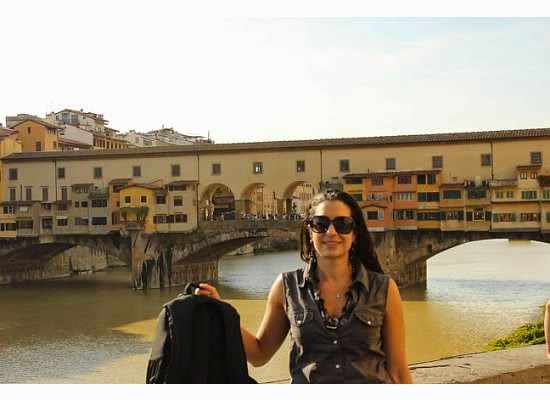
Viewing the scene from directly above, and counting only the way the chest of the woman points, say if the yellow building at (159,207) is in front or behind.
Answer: behind

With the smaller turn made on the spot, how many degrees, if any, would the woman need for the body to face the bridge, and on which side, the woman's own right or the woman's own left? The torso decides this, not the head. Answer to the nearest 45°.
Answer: approximately 180°

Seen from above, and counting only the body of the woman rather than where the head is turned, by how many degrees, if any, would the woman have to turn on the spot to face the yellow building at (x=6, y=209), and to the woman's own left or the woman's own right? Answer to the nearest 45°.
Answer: approximately 135° to the woman's own right

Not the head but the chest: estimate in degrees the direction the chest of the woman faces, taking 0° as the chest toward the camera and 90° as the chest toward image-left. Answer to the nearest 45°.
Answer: approximately 0°

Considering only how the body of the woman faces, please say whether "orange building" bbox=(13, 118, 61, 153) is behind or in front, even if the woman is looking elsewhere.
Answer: behind
